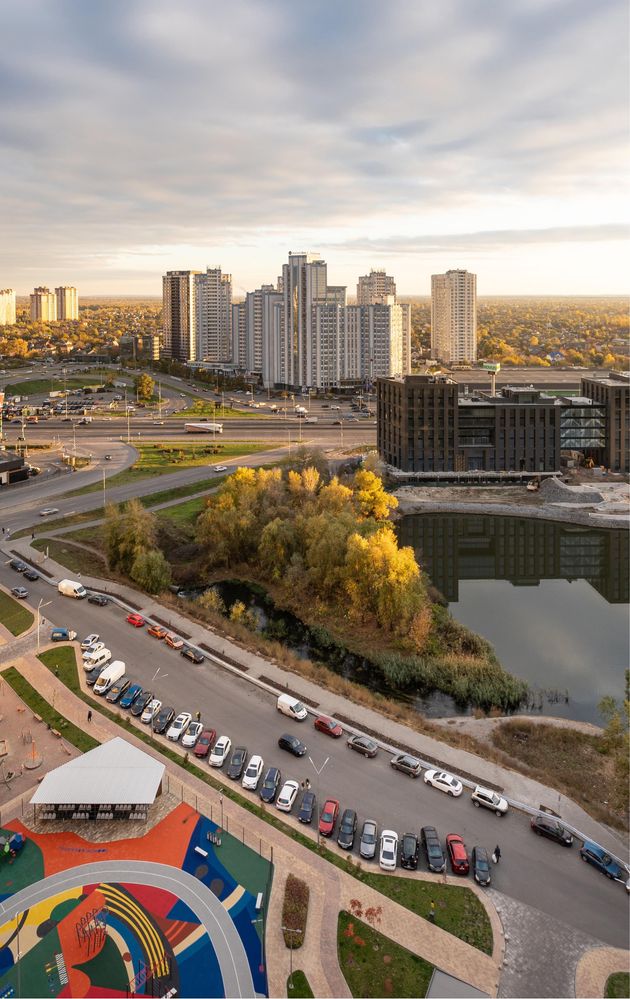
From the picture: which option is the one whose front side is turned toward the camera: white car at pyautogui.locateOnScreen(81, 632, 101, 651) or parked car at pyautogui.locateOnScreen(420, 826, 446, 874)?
the parked car

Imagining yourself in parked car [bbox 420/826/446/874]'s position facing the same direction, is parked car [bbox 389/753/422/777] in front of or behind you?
behind

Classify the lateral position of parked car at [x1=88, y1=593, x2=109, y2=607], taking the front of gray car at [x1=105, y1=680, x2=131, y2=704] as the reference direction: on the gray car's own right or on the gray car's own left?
on the gray car's own right

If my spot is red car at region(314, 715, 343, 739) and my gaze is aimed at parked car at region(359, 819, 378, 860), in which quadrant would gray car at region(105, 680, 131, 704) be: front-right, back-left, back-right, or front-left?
back-right

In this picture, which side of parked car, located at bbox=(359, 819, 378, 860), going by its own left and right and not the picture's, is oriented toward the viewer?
front

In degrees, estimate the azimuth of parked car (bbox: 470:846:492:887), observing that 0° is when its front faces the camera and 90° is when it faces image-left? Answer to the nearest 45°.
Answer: approximately 0°

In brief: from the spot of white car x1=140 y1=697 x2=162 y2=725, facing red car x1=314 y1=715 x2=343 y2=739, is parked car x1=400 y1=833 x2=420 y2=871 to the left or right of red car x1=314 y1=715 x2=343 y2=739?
right

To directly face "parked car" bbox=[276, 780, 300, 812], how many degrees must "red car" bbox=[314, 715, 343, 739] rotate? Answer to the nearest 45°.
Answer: approximately 45° to its right

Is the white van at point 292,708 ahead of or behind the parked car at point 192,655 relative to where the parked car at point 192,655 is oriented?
ahead
